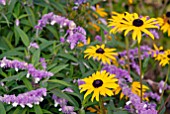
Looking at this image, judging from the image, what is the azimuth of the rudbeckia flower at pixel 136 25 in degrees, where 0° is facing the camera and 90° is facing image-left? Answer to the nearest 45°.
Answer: approximately 0°

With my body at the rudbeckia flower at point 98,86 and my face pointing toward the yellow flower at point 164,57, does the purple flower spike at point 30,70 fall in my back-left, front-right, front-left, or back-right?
back-left

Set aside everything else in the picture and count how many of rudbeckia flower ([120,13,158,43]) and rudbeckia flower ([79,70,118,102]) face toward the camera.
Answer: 2

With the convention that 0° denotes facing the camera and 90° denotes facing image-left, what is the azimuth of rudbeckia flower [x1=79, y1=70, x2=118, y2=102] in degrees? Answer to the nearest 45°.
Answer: approximately 0°

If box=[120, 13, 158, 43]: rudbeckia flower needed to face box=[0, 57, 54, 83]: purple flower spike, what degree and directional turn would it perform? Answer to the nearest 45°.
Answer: approximately 90° to its right

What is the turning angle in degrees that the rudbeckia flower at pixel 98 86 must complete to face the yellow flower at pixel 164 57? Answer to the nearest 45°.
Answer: approximately 135° to its left
